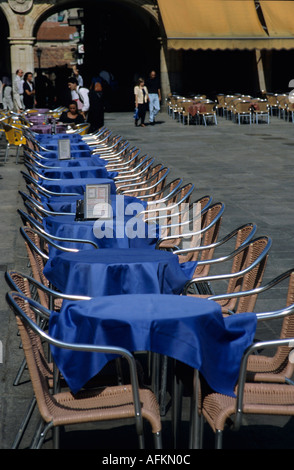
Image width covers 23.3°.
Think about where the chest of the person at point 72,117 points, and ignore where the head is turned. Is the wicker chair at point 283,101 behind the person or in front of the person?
behind

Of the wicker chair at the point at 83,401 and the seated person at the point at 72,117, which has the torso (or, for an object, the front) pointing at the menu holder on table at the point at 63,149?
the seated person

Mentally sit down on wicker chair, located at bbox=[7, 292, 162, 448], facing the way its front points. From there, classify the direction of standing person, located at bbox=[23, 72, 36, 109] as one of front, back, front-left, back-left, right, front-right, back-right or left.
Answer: left

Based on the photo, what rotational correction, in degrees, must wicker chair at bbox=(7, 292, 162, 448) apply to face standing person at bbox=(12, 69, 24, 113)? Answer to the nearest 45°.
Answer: approximately 90° to its left

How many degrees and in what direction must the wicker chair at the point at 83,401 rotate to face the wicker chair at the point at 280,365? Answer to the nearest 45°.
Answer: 0° — it already faces it

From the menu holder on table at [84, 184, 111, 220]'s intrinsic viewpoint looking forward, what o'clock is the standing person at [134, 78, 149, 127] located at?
The standing person is roughly at 6 o'clock from the menu holder on table.

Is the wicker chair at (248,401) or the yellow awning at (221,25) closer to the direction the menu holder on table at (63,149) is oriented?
the wicker chair

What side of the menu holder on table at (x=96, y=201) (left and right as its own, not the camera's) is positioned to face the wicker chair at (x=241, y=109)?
back

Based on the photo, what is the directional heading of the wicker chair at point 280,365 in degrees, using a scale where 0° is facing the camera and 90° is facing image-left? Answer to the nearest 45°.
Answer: approximately 90°

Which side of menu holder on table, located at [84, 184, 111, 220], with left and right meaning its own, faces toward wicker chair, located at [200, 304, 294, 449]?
front

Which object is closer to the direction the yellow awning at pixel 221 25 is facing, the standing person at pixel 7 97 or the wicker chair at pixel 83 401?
the wicker chair

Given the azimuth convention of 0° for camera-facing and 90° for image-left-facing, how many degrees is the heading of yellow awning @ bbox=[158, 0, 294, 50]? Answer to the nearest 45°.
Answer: approximately 0°

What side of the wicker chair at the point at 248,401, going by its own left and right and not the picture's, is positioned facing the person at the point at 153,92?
right

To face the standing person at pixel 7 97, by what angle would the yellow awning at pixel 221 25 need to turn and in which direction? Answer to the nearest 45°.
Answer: approximately 90° to its right

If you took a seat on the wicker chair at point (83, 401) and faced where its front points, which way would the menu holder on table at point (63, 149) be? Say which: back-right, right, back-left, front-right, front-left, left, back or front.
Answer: left

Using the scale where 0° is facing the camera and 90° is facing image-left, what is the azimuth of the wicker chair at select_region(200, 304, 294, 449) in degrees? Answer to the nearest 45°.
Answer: approximately 90°
